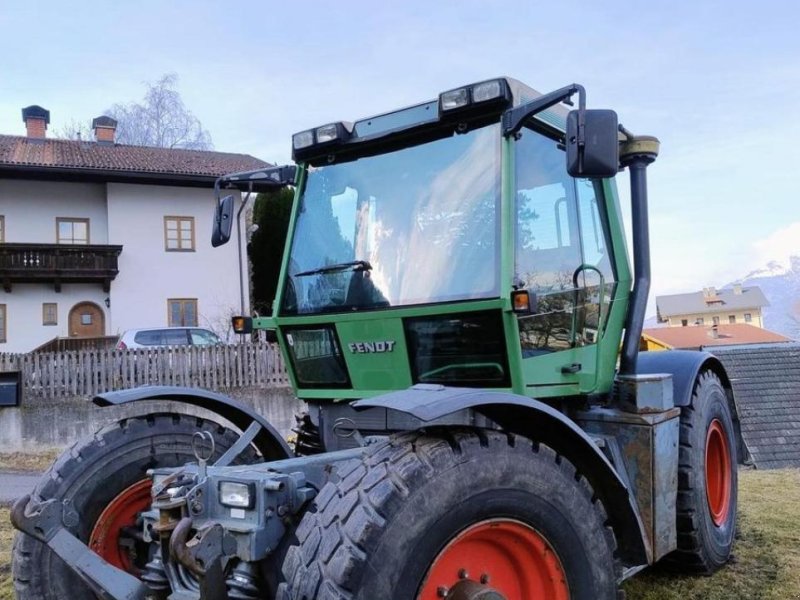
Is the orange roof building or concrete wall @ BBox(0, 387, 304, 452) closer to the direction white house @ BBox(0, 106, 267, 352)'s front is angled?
the concrete wall

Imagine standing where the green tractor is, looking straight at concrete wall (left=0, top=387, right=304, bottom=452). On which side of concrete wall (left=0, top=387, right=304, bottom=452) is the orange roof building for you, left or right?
right

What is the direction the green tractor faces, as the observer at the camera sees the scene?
facing the viewer and to the left of the viewer

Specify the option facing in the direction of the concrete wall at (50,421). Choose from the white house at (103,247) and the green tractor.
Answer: the white house

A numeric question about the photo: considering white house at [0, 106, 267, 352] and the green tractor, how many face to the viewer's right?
0

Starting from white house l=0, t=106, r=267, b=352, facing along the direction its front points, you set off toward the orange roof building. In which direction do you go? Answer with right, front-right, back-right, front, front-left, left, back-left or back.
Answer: left

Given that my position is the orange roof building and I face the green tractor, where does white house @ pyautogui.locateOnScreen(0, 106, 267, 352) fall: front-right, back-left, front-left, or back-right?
front-right

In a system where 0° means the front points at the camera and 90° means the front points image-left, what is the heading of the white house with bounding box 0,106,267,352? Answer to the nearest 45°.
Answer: approximately 0°

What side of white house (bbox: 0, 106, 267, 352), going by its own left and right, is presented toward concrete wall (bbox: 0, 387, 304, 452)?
front

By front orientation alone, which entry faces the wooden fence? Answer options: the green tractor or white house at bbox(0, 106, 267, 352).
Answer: the white house

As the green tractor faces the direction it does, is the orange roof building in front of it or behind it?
behind

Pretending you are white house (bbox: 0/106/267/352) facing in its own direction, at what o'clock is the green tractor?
The green tractor is roughly at 12 o'clock from the white house.

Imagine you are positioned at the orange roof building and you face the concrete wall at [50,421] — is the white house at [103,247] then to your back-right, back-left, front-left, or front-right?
front-right

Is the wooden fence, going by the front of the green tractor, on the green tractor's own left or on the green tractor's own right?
on the green tractor's own right

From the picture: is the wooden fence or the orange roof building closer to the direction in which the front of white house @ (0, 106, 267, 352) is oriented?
the wooden fence

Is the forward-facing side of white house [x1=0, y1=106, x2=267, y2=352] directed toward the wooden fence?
yes
